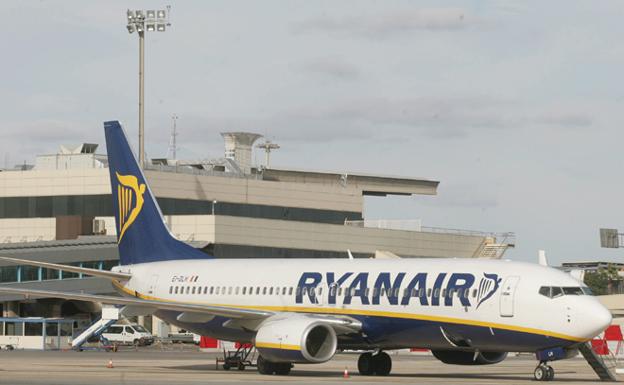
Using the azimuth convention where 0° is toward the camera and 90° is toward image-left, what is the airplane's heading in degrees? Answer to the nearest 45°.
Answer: approximately 315°
